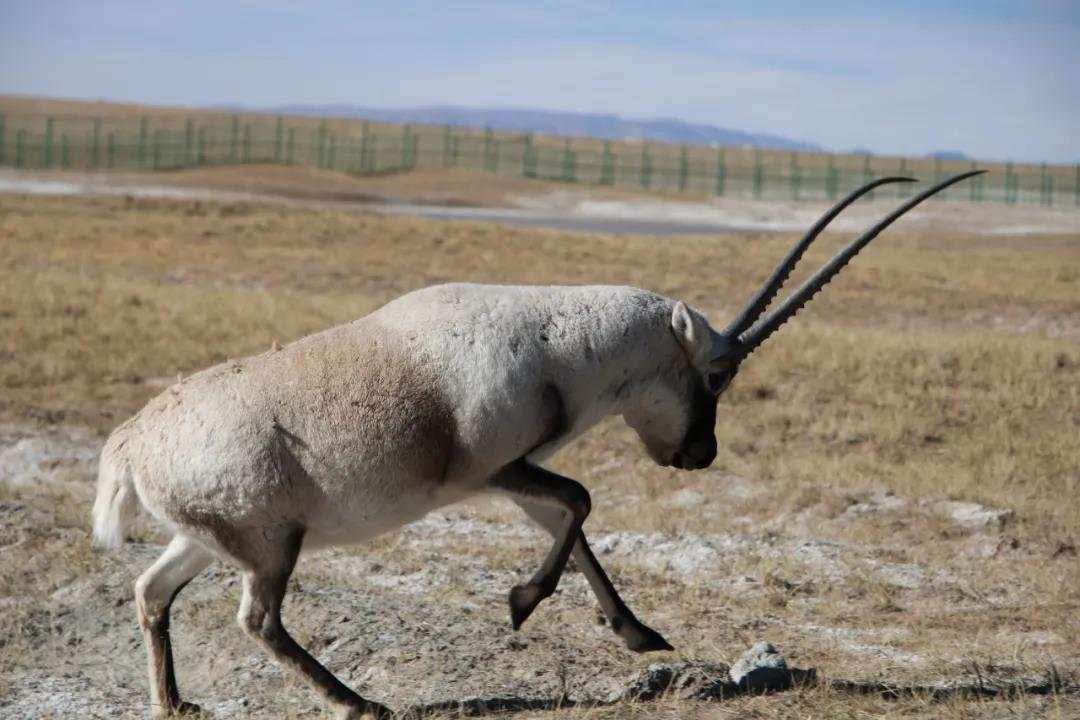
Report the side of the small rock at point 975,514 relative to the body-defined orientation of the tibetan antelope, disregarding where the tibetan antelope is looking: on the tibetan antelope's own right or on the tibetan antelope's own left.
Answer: on the tibetan antelope's own left

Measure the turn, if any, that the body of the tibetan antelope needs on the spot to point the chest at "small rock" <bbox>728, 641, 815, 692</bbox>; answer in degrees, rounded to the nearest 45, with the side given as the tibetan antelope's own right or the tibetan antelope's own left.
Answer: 0° — it already faces it

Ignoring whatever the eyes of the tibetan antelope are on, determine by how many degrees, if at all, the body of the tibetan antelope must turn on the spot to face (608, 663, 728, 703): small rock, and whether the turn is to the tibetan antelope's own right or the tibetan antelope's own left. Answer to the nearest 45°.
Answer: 0° — it already faces it

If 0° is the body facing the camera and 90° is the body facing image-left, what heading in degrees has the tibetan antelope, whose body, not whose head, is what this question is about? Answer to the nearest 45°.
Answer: approximately 270°
